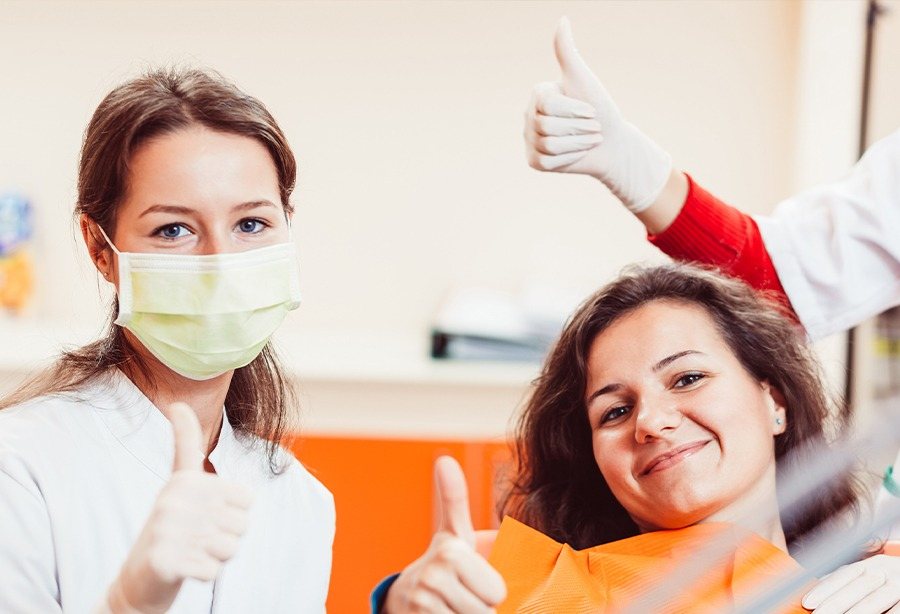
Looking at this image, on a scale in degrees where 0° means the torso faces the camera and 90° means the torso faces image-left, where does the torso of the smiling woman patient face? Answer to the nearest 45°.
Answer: approximately 45°

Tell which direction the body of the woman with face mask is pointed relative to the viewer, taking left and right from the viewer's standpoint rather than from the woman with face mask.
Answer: facing the viewer and to the right of the viewer

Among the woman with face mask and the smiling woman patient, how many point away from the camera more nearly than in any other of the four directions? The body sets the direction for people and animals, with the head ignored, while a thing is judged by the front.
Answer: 0
